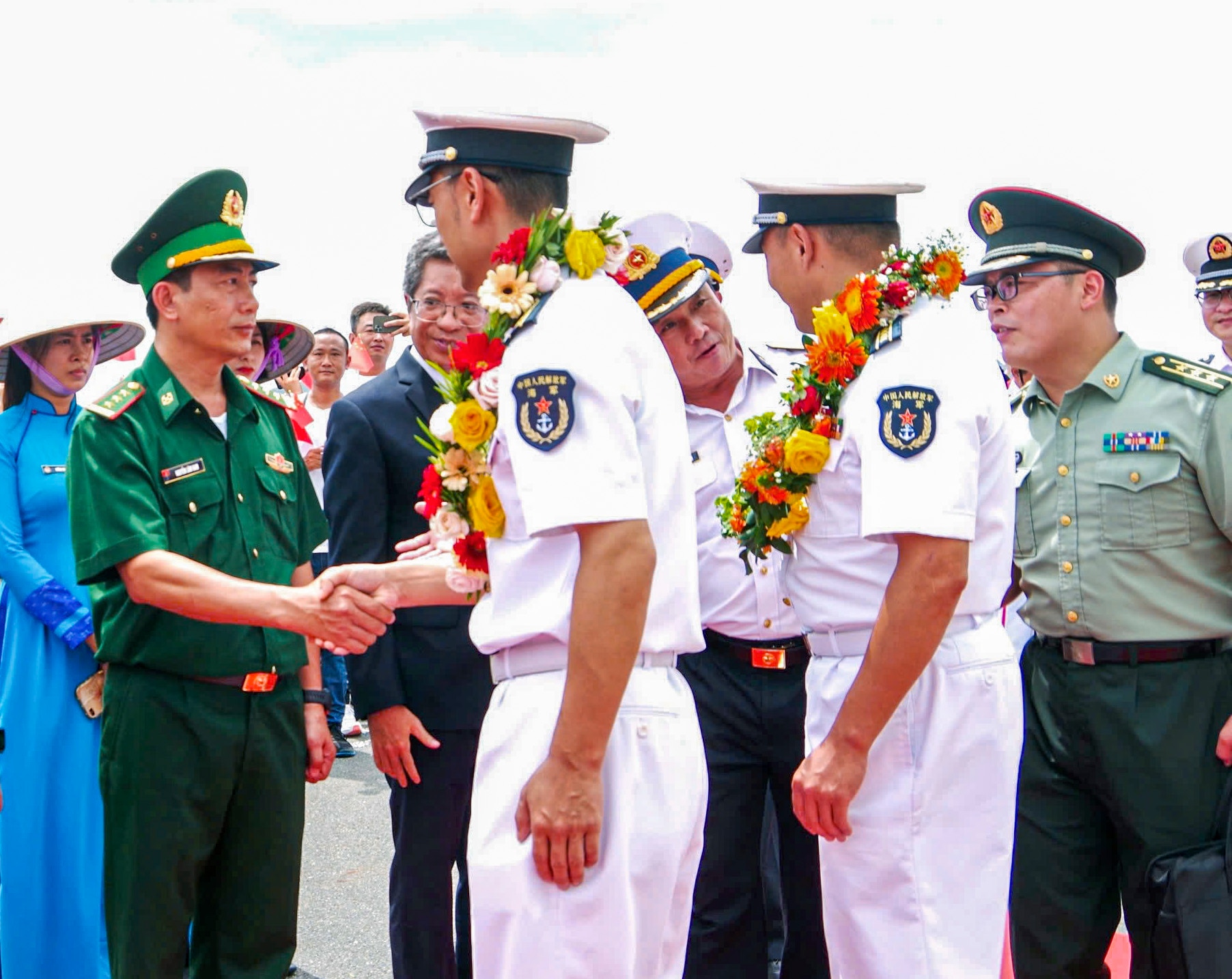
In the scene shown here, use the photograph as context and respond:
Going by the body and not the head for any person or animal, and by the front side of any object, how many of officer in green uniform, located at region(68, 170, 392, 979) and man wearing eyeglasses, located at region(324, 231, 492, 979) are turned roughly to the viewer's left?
0

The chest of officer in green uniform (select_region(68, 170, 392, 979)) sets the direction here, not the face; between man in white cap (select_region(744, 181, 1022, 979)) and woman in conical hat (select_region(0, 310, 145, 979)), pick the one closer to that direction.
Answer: the man in white cap

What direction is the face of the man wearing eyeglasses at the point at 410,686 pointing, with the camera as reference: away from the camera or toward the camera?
toward the camera

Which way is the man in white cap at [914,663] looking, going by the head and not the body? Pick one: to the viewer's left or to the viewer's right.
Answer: to the viewer's left

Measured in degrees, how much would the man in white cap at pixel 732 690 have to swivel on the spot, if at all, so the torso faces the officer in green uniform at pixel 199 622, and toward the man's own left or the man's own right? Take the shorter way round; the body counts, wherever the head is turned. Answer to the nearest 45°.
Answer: approximately 90° to the man's own right

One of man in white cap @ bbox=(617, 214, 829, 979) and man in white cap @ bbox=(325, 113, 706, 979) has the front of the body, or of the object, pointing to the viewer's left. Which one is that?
man in white cap @ bbox=(325, 113, 706, 979)

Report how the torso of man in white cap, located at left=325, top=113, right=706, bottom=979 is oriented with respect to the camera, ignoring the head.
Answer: to the viewer's left

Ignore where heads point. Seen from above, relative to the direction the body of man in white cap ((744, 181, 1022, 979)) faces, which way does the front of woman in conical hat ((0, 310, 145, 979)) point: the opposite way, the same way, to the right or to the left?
the opposite way

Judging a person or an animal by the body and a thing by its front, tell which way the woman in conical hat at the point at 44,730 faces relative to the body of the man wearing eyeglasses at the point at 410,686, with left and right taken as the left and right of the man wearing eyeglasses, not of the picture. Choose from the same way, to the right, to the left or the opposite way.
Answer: the same way

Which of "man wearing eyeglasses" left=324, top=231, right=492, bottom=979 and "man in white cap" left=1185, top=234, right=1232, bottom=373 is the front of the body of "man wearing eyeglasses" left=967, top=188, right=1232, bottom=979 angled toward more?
the man wearing eyeglasses

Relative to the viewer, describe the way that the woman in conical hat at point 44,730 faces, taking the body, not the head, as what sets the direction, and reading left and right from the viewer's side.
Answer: facing the viewer and to the right of the viewer

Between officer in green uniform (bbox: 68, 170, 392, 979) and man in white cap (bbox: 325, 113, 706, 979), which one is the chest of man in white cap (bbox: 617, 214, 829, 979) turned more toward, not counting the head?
the man in white cap

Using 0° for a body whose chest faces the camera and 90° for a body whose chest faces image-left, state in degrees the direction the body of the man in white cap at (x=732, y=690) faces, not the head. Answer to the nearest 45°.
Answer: approximately 0°

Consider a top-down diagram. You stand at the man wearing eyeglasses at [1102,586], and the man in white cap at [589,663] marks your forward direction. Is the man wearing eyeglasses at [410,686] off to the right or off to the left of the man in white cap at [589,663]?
right
